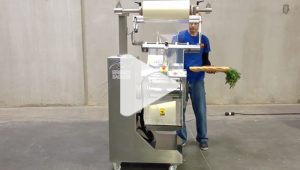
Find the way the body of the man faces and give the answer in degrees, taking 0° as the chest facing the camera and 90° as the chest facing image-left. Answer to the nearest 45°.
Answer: approximately 0°

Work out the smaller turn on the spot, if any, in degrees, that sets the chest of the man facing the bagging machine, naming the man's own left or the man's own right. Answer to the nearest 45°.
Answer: approximately 45° to the man's own right
